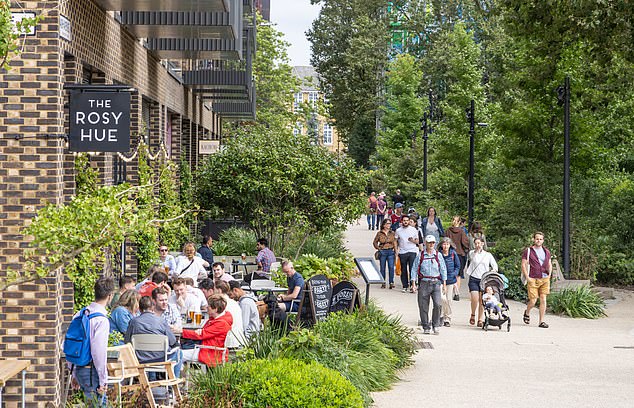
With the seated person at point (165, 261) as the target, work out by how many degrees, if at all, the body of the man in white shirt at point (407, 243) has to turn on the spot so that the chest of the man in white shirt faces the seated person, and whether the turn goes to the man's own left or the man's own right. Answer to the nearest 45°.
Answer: approximately 45° to the man's own right

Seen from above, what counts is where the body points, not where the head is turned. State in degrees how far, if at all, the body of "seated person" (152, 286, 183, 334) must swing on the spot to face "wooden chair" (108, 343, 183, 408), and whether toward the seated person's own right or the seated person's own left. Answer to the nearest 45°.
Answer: approximately 45° to the seated person's own right

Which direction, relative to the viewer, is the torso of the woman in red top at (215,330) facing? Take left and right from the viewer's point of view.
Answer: facing to the left of the viewer

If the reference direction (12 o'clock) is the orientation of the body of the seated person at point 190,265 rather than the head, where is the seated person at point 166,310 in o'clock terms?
the seated person at point 166,310 is roughly at 12 o'clock from the seated person at point 190,265.

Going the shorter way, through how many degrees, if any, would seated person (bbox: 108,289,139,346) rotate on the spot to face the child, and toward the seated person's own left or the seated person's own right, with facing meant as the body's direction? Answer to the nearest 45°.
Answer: approximately 45° to the seated person's own left

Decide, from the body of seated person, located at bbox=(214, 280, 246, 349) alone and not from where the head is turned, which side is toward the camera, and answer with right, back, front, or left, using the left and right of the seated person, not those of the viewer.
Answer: left

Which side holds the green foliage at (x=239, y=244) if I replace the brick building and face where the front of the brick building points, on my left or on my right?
on my left
